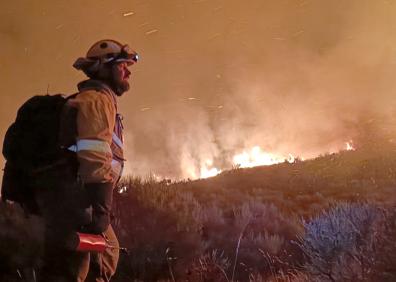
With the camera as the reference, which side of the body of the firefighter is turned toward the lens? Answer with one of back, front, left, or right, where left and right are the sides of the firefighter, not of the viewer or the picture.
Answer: right

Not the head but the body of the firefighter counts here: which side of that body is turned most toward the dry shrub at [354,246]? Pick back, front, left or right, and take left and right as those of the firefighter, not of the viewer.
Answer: front

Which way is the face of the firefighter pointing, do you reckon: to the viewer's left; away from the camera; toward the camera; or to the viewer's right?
to the viewer's right
